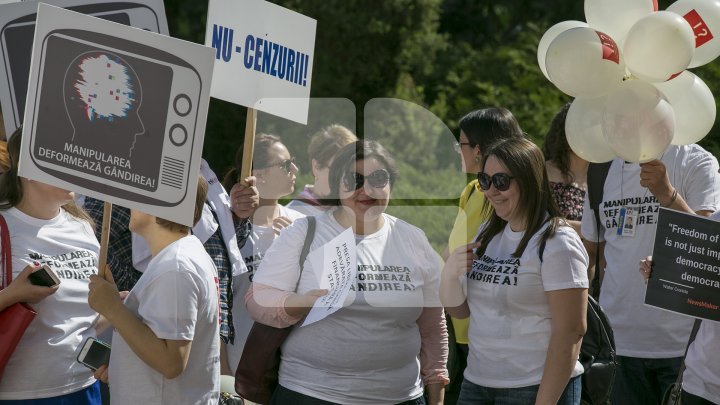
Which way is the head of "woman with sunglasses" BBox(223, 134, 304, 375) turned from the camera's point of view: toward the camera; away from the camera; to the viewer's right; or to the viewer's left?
to the viewer's right

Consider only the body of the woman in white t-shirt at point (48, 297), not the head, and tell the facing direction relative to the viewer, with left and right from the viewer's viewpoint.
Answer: facing the viewer and to the right of the viewer

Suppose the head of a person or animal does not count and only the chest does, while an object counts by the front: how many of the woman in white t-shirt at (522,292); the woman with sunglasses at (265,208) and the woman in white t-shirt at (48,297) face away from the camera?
0

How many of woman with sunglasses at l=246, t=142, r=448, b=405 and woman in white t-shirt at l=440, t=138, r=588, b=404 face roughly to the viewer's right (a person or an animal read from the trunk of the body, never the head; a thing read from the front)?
0

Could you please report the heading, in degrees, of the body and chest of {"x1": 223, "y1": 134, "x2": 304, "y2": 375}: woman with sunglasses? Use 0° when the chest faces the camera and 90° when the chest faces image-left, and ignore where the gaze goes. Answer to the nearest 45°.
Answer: approximately 315°

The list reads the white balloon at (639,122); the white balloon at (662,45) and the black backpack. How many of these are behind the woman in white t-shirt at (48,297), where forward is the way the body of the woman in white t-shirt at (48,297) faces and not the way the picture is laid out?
0

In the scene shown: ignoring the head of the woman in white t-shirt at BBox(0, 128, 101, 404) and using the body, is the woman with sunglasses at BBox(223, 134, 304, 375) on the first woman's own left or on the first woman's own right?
on the first woman's own left

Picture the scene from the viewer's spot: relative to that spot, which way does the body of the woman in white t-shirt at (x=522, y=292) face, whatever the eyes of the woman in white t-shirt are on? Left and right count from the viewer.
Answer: facing the viewer and to the left of the viewer

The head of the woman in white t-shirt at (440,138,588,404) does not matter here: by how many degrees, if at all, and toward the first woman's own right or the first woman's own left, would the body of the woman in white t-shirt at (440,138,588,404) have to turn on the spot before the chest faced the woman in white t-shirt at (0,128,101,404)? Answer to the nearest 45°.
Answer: approximately 45° to the first woman's own right

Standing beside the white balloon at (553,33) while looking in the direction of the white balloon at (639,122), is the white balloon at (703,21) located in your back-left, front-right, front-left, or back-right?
front-left

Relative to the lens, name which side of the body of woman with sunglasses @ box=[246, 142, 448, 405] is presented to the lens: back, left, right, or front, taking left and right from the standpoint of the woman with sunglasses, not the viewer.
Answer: front
